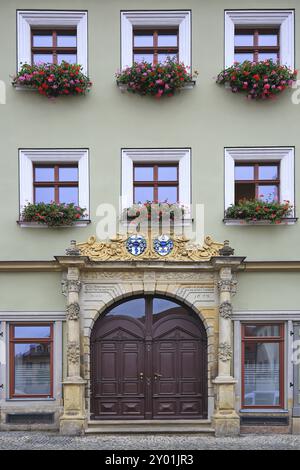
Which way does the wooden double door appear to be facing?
toward the camera

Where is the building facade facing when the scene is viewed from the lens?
facing the viewer
